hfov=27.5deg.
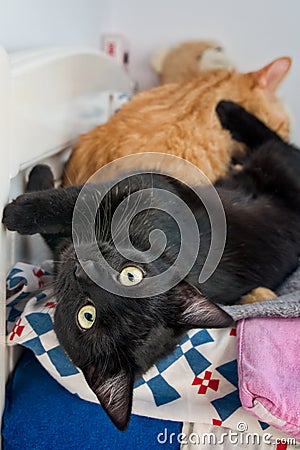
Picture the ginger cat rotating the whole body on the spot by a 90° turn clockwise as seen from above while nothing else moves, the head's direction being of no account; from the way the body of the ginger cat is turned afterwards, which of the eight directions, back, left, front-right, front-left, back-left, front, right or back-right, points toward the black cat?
front

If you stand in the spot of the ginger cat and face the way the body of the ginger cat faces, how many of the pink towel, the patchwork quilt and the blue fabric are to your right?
3

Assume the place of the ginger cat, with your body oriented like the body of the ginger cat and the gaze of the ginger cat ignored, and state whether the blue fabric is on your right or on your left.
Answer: on your right

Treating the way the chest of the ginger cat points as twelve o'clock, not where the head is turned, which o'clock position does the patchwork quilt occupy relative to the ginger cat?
The patchwork quilt is roughly at 3 o'clock from the ginger cat.

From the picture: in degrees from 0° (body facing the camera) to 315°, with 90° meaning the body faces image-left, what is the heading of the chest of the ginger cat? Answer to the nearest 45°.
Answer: approximately 270°
